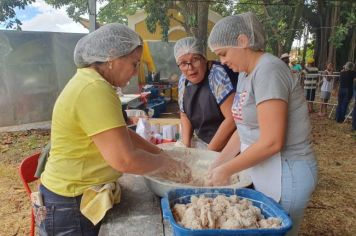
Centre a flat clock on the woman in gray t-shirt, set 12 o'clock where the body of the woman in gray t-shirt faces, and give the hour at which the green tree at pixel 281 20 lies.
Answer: The green tree is roughly at 3 o'clock from the woman in gray t-shirt.

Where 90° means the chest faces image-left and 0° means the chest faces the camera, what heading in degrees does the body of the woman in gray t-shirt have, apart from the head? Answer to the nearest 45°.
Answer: approximately 90°

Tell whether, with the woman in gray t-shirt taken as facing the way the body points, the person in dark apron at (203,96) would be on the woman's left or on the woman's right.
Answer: on the woman's right

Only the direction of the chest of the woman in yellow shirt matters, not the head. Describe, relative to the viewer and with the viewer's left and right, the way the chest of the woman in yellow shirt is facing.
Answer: facing to the right of the viewer

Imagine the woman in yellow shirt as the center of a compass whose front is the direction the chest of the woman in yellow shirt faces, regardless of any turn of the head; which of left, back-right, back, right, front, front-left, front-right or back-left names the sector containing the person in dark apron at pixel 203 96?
front-left

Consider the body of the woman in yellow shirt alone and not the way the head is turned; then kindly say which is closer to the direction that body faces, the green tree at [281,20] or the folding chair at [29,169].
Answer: the green tree

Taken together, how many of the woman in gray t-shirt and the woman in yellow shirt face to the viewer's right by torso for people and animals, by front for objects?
1

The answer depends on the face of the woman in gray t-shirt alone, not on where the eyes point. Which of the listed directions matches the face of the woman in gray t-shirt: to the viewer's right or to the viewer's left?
to the viewer's left

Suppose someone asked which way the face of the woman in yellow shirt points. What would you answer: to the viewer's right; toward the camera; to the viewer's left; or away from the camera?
to the viewer's right

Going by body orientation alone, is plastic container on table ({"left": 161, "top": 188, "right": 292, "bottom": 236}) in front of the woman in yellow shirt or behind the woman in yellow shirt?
in front
